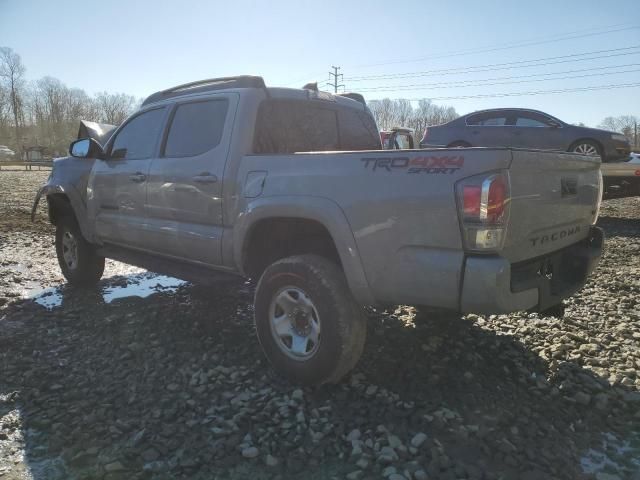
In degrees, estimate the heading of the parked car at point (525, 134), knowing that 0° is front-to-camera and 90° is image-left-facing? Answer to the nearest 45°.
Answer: approximately 270°

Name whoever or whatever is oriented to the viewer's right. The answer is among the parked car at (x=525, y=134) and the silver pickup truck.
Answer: the parked car

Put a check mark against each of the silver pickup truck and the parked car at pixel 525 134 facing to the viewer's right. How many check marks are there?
1

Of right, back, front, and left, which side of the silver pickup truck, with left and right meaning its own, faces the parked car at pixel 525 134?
right

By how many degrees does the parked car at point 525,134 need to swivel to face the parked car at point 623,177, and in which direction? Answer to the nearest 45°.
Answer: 0° — it already faces it

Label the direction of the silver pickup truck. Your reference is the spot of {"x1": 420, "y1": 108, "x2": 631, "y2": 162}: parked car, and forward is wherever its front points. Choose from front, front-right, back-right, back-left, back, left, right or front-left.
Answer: right

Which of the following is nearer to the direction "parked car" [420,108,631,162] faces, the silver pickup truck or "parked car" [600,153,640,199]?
the parked car

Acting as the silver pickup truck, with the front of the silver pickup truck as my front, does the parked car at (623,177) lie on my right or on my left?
on my right

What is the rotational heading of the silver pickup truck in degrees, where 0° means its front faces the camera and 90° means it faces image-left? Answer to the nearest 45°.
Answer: approximately 135°
